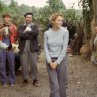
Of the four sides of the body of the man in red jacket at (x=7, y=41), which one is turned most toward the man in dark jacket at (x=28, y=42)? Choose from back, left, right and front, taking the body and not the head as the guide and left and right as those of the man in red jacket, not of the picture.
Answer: left

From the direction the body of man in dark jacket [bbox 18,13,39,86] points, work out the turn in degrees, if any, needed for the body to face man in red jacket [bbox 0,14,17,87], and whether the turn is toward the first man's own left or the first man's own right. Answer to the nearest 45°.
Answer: approximately 90° to the first man's own right

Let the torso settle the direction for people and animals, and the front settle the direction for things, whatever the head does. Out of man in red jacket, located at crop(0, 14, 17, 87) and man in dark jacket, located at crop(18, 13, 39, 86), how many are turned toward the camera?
2

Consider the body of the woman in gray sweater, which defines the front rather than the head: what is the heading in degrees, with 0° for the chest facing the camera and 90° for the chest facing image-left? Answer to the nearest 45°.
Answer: approximately 0°

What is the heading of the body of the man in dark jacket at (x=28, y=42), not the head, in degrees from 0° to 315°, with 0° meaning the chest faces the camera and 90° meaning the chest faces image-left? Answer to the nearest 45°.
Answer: approximately 0°

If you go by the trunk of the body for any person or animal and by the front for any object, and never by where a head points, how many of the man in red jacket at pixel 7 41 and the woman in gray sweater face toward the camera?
2
